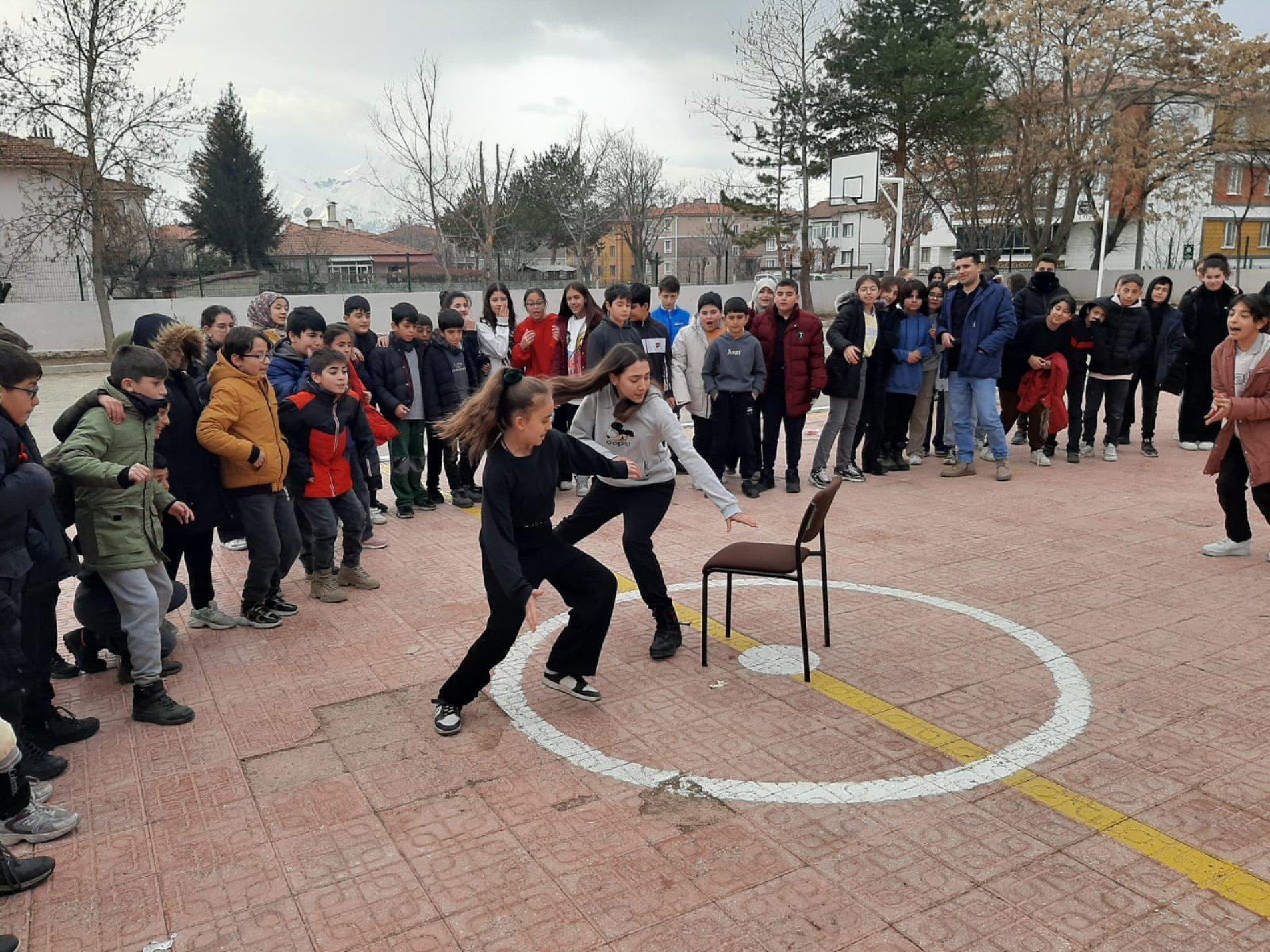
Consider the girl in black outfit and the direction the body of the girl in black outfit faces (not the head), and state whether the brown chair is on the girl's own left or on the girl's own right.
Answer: on the girl's own left

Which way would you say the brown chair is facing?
to the viewer's left

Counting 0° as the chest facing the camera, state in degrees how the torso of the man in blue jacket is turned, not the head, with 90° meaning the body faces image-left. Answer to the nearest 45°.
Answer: approximately 45°

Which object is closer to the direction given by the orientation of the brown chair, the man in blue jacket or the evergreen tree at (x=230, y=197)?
the evergreen tree

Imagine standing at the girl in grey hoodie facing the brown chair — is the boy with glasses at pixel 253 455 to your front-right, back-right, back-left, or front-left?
back-right

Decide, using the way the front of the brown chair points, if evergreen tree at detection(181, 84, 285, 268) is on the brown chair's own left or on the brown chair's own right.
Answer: on the brown chair's own right

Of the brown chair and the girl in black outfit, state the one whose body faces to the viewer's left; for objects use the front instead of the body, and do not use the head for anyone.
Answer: the brown chair

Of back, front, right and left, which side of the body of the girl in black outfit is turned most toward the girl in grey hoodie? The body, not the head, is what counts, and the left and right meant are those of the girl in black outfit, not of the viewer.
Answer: left

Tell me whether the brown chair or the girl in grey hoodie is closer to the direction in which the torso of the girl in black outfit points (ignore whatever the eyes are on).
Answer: the brown chair

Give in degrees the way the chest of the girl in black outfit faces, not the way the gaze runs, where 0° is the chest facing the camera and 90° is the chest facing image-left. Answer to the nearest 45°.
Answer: approximately 315°

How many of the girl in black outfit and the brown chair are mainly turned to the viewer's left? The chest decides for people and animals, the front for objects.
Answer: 1
